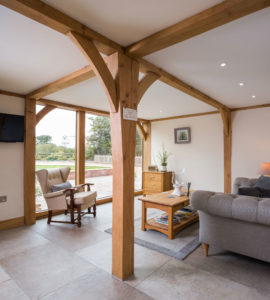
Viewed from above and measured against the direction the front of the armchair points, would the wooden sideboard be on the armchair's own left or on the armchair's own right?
on the armchair's own left

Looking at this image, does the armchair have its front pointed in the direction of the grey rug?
yes

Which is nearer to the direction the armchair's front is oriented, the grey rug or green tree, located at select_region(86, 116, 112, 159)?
the grey rug

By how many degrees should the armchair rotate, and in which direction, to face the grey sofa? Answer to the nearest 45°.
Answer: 0° — it already faces it

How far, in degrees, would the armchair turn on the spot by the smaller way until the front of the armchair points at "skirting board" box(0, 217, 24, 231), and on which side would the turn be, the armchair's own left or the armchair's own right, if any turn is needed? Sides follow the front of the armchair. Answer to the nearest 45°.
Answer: approximately 135° to the armchair's own right

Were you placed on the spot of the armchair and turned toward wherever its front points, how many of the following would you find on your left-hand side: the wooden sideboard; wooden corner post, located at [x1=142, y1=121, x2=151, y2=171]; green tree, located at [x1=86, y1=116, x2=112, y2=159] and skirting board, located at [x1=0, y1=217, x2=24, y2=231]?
3

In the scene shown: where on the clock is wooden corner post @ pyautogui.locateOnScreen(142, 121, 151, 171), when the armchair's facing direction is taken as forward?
The wooden corner post is roughly at 9 o'clock from the armchair.

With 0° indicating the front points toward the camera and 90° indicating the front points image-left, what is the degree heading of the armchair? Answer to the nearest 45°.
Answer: approximately 315°
